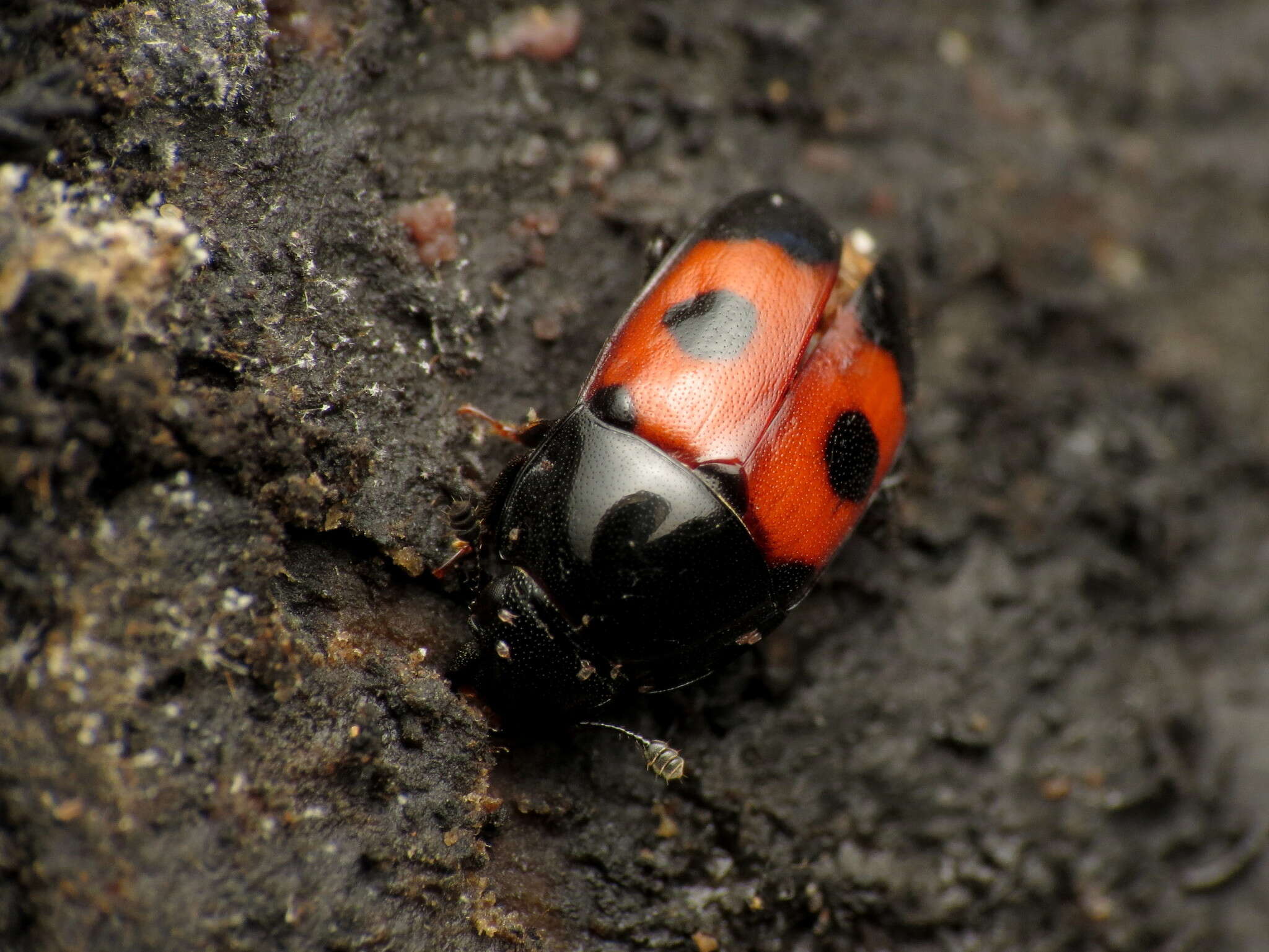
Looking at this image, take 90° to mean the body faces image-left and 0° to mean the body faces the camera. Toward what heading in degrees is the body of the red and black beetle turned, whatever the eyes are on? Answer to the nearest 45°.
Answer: approximately 45°
